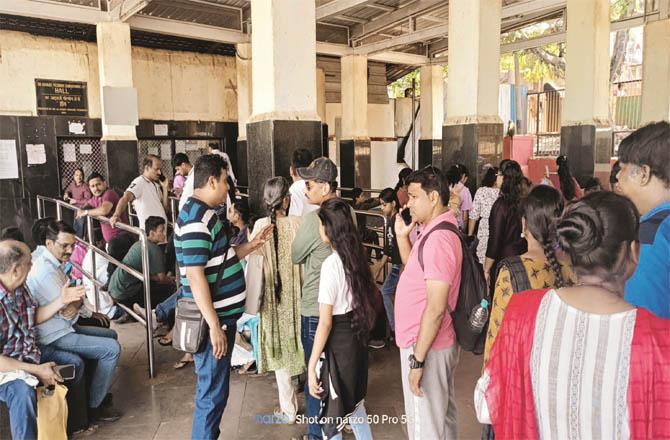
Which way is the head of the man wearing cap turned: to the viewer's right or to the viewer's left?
to the viewer's left

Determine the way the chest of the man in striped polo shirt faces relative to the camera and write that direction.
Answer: to the viewer's right

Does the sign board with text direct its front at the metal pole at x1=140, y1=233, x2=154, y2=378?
yes

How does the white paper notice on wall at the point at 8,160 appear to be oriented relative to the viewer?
toward the camera

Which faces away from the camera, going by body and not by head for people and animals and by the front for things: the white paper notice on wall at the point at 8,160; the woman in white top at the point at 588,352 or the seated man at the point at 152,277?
the woman in white top

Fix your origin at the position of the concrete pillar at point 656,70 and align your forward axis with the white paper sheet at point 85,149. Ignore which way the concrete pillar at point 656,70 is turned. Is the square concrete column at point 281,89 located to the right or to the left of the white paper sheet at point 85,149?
left

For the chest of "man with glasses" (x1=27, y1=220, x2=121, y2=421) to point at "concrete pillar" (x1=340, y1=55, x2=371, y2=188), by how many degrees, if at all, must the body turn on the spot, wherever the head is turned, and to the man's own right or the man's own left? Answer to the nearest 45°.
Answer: approximately 45° to the man's own left

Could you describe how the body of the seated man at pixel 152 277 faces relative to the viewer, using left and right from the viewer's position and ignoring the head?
facing to the right of the viewer

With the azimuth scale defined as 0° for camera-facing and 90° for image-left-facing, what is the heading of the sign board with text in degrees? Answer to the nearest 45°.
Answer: approximately 0°

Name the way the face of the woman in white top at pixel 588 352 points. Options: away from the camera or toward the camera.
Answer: away from the camera

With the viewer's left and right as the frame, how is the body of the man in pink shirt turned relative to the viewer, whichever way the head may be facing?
facing to the left of the viewer

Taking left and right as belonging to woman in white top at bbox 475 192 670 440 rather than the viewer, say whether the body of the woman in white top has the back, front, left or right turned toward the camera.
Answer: back

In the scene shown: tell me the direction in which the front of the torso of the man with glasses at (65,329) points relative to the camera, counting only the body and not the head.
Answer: to the viewer's right

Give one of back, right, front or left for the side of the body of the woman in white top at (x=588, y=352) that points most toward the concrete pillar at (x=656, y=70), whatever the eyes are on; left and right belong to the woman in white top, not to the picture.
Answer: front

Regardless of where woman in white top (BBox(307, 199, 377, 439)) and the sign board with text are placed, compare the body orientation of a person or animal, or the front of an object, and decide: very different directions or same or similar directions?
very different directions
